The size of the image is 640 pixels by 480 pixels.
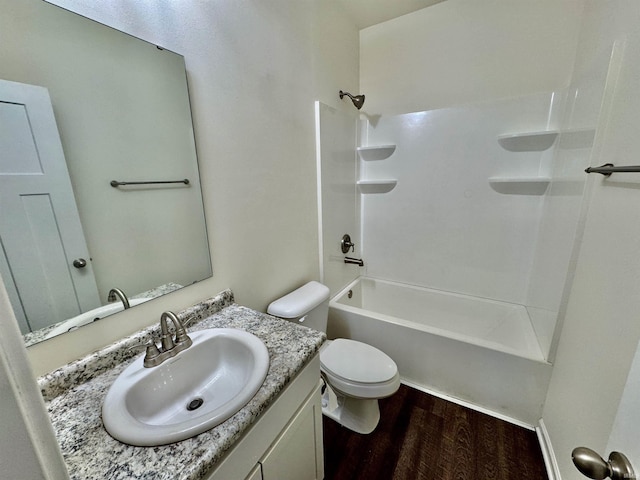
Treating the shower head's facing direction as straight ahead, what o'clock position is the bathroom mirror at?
The bathroom mirror is roughly at 4 o'clock from the shower head.

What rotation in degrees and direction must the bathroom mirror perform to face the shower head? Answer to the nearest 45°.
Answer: approximately 45° to its left

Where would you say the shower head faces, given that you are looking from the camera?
facing to the right of the viewer

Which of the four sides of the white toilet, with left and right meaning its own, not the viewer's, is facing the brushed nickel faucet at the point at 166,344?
right

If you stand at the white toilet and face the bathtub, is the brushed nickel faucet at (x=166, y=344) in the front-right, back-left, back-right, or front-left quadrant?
back-right

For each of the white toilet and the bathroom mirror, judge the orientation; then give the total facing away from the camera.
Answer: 0

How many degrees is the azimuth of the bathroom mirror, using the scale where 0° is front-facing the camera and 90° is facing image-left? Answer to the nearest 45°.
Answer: approximately 315°

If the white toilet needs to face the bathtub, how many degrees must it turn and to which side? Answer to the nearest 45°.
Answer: approximately 45° to its left
